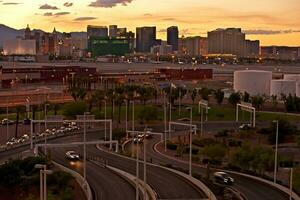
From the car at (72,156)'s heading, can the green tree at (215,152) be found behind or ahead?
ahead

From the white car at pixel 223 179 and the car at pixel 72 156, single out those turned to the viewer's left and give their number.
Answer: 0

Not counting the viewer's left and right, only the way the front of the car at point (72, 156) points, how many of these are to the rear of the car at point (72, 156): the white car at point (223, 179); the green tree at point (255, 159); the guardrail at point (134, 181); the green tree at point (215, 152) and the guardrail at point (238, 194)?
0

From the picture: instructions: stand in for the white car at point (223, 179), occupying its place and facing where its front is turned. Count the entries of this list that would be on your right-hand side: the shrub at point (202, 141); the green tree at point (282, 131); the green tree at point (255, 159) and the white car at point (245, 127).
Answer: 0

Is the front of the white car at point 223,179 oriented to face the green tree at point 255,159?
no

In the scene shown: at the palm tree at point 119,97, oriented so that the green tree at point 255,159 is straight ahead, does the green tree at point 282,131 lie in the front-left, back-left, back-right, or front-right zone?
front-left

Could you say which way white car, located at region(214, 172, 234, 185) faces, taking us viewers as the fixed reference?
facing the viewer and to the right of the viewer

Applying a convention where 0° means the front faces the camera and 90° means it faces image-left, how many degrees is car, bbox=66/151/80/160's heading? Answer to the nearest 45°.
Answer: approximately 315°

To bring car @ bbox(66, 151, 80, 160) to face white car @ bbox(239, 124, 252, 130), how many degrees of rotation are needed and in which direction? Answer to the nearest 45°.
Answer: approximately 90° to its left

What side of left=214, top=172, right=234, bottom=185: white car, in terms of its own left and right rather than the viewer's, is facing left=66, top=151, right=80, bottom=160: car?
back

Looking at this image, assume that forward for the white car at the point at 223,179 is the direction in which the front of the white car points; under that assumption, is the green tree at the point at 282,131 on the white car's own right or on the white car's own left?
on the white car's own left

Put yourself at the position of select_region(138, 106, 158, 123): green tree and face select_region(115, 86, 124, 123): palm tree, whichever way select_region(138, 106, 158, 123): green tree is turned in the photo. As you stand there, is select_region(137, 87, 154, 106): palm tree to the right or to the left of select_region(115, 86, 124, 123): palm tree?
right

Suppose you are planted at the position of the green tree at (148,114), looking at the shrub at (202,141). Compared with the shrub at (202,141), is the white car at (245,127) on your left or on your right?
left

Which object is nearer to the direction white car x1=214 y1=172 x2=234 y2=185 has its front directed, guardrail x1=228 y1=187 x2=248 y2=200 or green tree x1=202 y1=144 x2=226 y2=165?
the guardrail

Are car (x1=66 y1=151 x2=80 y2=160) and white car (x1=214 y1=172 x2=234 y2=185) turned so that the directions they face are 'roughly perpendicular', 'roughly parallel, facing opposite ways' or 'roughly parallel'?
roughly parallel

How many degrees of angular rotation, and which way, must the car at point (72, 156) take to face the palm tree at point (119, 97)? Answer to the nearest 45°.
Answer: approximately 135° to its left

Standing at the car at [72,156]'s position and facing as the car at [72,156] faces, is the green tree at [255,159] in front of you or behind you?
in front

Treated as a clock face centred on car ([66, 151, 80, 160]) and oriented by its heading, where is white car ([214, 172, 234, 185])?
The white car is roughly at 12 o'clock from the car.
